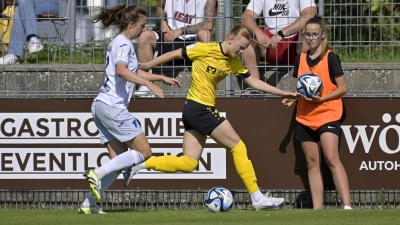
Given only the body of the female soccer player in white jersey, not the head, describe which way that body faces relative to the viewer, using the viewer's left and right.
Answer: facing to the right of the viewer

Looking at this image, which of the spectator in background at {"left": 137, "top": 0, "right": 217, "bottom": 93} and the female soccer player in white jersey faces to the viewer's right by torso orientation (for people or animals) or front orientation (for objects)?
the female soccer player in white jersey

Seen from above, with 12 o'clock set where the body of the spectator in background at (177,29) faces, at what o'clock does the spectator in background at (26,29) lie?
the spectator in background at (26,29) is roughly at 2 o'clock from the spectator in background at (177,29).

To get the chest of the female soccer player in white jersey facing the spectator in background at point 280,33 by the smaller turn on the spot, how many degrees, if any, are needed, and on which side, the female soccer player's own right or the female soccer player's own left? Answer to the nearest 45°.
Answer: approximately 45° to the female soccer player's own left

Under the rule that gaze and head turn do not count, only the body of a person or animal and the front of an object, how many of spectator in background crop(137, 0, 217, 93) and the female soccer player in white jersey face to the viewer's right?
1

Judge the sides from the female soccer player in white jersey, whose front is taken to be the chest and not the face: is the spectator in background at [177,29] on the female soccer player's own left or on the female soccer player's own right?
on the female soccer player's own left

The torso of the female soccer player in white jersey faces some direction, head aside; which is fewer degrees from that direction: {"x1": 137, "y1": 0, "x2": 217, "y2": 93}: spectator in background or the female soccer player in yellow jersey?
the female soccer player in yellow jersey

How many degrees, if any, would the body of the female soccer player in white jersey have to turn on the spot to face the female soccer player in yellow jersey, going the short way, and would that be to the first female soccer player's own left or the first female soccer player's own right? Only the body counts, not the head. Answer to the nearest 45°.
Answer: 0° — they already face them

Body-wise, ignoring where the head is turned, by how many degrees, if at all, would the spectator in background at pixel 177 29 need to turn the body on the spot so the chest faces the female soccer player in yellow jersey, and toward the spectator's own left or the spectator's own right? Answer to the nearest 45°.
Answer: approximately 45° to the spectator's own left

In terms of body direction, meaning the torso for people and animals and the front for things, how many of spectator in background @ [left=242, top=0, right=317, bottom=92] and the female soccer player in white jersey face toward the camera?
1

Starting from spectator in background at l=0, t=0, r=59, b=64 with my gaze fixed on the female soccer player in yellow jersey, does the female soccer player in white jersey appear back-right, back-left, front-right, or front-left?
front-right

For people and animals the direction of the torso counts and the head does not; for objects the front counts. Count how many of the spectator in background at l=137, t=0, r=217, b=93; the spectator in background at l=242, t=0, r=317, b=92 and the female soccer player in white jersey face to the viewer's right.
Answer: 1

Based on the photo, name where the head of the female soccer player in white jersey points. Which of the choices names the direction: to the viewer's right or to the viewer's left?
to the viewer's right

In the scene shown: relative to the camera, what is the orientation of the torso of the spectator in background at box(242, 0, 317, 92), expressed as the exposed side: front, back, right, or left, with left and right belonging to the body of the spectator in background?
front

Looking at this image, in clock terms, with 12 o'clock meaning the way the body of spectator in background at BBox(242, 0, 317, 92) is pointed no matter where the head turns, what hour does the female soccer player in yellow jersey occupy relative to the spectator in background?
The female soccer player in yellow jersey is roughly at 1 o'clock from the spectator in background.
